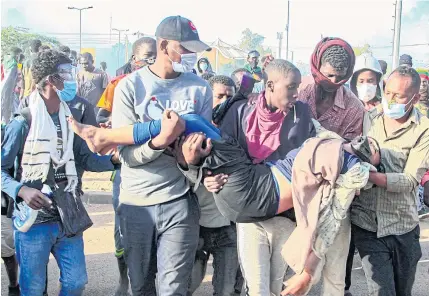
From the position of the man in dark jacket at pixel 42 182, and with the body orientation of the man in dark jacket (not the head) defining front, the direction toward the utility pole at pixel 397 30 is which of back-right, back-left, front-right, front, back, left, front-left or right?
left

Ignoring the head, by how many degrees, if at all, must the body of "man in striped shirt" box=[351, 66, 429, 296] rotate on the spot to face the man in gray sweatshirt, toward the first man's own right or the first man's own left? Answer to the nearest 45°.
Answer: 0° — they already face them

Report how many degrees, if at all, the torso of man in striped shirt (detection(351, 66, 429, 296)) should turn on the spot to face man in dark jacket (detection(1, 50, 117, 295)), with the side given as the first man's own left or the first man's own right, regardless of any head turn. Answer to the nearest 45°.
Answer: approximately 45° to the first man's own right

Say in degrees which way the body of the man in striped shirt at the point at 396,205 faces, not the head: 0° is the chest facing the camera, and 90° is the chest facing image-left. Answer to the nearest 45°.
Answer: approximately 45°

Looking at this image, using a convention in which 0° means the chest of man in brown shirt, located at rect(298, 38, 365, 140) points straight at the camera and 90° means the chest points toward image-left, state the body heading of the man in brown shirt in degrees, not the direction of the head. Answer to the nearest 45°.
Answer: approximately 0°

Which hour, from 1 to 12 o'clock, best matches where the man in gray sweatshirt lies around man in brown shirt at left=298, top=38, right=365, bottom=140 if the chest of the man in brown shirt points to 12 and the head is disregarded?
The man in gray sweatshirt is roughly at 2 o'clock from the man in brown shirt.

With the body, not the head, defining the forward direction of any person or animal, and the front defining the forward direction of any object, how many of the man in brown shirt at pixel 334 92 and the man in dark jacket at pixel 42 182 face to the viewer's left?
0

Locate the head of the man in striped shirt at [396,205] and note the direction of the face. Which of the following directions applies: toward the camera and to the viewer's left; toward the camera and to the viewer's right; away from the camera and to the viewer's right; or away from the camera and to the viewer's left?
toward the camera and to the viewer's left

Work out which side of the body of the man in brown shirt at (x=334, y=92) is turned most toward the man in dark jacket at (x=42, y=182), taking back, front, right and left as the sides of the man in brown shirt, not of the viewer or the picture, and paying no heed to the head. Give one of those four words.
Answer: right

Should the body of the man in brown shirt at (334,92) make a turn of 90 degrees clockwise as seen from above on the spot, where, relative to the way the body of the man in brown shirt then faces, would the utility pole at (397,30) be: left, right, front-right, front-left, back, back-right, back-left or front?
right

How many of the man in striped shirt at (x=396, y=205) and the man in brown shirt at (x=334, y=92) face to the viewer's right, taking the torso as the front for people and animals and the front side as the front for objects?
0

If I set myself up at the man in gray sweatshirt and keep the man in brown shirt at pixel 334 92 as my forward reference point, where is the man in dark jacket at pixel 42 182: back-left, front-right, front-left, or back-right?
back-left
